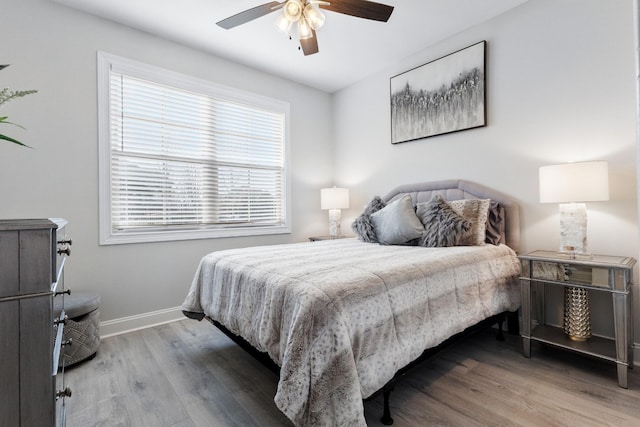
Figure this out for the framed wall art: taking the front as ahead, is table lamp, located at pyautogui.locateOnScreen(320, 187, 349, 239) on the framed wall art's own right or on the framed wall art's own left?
on the framed wall art's own right

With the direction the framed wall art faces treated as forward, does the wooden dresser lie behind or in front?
in front

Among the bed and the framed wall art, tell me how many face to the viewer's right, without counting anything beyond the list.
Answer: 0

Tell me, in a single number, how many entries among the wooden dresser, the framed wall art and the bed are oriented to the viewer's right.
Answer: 1

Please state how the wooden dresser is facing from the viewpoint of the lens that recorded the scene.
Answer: facing to the right of the viewer

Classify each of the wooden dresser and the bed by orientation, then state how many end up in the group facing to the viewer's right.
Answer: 1

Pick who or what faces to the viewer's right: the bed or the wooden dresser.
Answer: the wooden dresser

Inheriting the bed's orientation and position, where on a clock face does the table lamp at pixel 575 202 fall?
The table lamp is roughly at 7 o'clock from the bed.

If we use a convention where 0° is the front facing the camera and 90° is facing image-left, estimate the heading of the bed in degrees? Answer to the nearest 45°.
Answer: approximately 45°
